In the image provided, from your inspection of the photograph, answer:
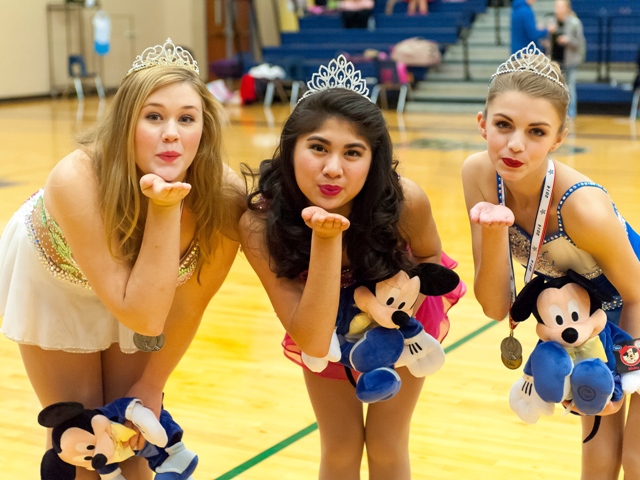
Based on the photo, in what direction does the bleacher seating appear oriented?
toward the camera

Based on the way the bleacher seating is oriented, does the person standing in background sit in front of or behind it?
in front

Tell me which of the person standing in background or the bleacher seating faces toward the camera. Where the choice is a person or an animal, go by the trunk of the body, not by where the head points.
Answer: the bleacher seating
